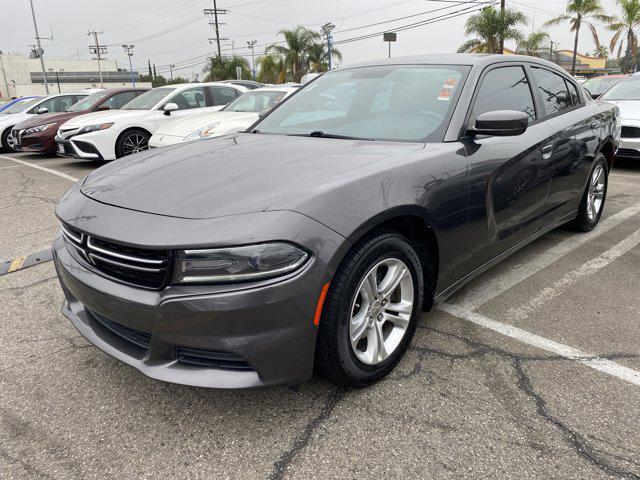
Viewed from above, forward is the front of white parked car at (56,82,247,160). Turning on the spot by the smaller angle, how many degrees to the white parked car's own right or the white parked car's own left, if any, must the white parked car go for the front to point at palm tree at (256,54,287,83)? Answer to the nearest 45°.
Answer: approximately 135° to the white parked car's own right

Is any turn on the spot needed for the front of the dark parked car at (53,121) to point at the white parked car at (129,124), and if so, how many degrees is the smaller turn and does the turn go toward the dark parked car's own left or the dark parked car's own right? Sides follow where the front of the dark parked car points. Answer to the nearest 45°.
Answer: approximately 90° to the dark parked car's own left

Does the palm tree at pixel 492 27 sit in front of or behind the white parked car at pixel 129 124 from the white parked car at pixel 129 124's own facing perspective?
behind

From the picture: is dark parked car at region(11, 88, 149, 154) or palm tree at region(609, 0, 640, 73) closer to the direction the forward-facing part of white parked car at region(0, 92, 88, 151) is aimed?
the dark parked car

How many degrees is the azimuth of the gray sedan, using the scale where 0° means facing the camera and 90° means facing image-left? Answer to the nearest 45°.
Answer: approximately 45°

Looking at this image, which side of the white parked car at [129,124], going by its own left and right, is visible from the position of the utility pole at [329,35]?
back

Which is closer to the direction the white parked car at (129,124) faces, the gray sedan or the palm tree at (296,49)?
the gray sedan

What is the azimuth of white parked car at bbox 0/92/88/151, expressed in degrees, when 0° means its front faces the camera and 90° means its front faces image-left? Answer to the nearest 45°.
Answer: approximately 45°

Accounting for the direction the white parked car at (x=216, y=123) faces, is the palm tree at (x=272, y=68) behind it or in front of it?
behind

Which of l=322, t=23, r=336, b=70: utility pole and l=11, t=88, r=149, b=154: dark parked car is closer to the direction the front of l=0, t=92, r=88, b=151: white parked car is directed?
the dark parked car

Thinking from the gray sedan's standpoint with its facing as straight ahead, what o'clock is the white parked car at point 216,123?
The white parked car is roughly at 4 o'clock from the gray sedan.
